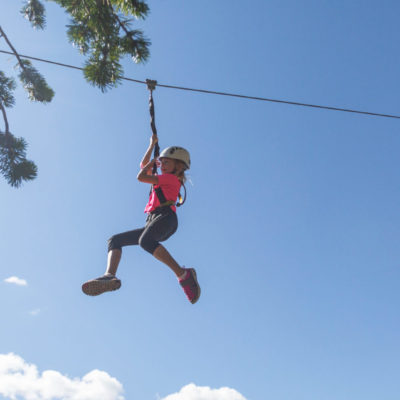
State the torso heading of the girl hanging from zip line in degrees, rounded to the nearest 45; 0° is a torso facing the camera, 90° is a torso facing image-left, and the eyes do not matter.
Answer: approximately 90°
